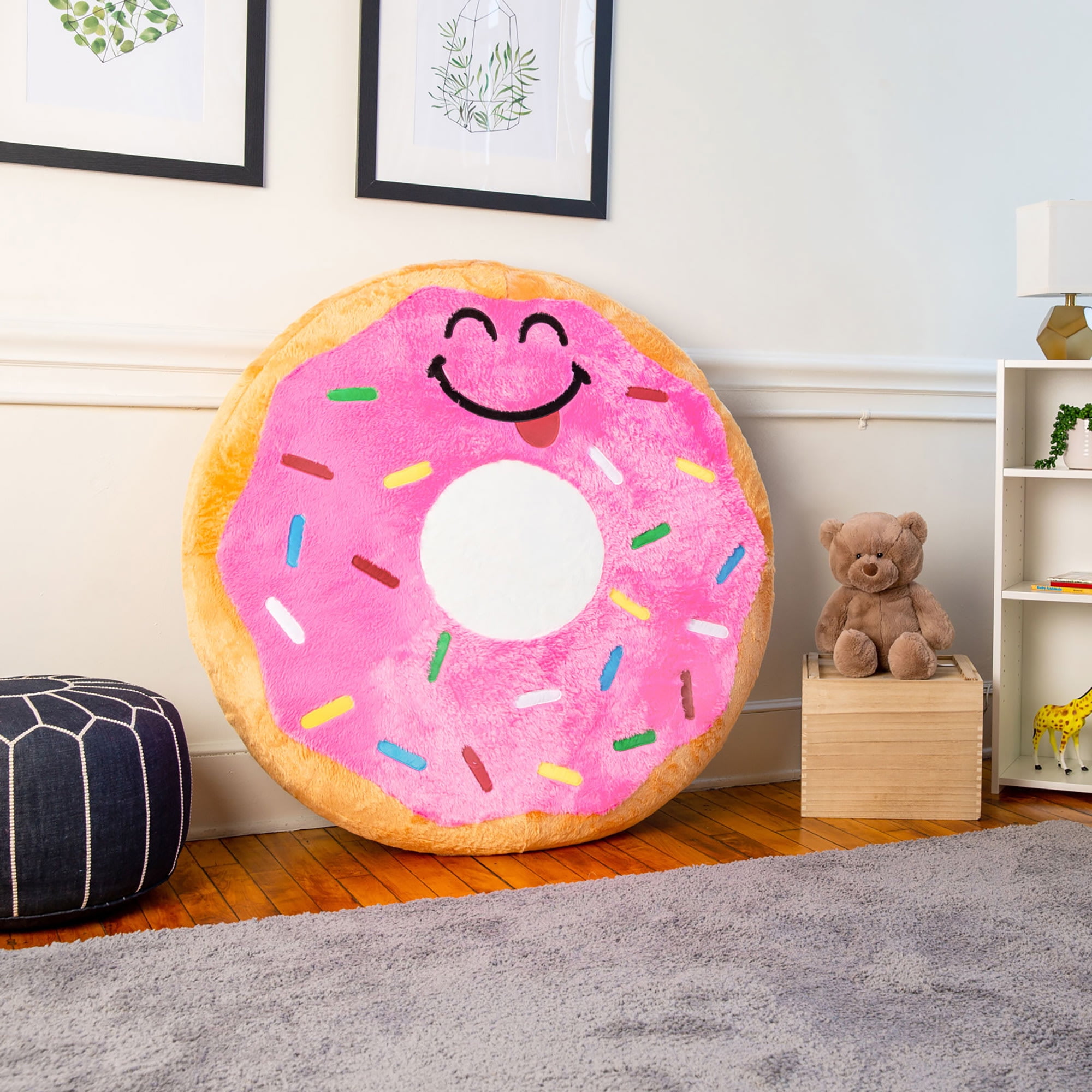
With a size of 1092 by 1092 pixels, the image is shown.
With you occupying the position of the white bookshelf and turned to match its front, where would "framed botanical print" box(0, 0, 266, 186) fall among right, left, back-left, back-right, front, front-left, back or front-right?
front-right

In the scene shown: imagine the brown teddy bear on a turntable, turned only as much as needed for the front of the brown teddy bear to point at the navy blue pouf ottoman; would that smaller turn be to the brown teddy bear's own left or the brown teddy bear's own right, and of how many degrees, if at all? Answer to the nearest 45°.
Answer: approximately 45° to the brown teddy bear's own right

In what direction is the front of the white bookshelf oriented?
toward the camera

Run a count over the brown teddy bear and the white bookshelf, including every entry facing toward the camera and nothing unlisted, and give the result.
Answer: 2

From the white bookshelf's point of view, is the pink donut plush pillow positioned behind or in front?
in front

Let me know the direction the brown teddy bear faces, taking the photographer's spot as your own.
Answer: facing the viewer
